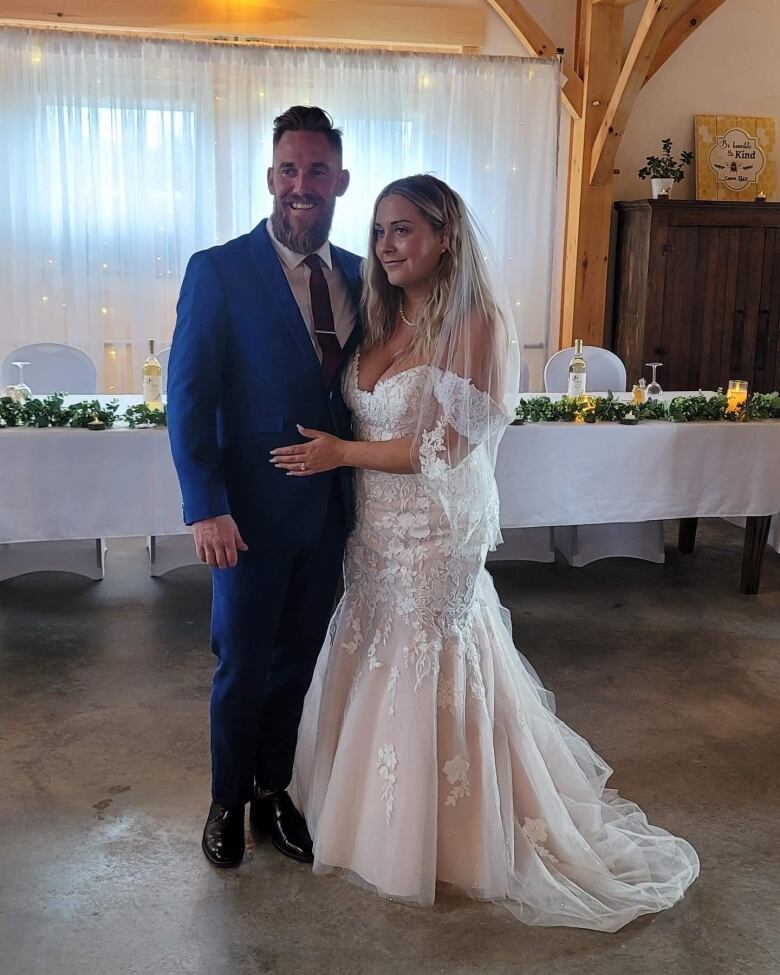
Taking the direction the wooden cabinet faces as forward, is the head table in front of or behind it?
in front

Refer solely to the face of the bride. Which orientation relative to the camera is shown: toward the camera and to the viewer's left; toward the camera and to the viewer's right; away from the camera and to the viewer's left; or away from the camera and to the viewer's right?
toward the camera and to the viewer's left

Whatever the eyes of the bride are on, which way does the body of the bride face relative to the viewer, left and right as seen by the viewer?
facing the viewer and to the left of the viewer

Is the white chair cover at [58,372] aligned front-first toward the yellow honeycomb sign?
no

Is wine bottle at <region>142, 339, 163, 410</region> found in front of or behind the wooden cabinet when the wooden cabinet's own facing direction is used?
in front

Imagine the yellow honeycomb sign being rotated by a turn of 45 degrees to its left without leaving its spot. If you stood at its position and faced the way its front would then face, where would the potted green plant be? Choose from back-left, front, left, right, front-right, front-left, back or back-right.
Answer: right

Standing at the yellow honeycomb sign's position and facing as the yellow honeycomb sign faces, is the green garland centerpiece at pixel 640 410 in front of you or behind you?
in front

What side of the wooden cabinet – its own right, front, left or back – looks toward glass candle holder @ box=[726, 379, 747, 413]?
front

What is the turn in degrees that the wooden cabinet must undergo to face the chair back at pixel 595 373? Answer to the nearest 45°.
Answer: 0° — it already faces it

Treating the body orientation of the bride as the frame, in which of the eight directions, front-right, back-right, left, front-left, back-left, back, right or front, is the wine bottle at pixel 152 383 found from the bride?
right

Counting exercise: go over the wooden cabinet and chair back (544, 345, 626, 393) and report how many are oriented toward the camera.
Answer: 2

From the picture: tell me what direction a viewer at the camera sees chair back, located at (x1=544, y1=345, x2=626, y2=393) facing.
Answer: facing the viewer

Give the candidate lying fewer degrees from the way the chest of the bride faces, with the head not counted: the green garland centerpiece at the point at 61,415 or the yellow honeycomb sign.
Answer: the green garland centerpiece

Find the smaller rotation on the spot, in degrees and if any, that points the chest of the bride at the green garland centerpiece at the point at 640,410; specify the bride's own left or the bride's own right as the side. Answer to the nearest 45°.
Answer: approximately 135° to the bride's own right

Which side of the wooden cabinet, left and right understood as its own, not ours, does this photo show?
front

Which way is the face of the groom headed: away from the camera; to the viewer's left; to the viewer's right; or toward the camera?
toward the camera
